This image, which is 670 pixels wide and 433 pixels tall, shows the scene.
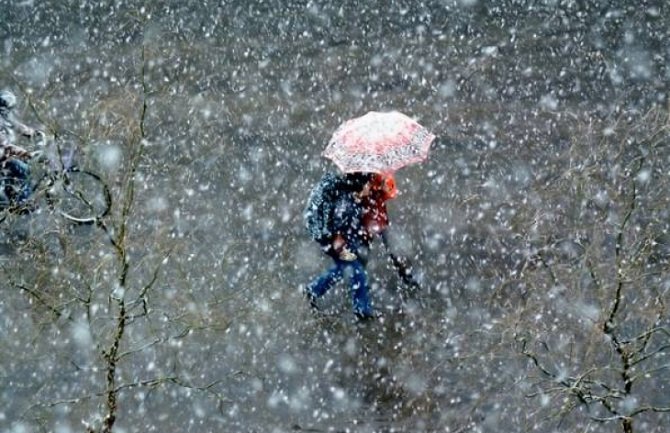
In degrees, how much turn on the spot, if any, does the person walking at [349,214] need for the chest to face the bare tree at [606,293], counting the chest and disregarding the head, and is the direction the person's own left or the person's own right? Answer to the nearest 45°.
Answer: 0° — they already face it

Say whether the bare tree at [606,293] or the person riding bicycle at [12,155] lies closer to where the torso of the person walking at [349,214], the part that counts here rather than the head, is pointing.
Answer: the bare tree

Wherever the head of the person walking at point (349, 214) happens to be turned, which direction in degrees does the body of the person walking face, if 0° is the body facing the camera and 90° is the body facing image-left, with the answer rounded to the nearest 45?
approximately 270°

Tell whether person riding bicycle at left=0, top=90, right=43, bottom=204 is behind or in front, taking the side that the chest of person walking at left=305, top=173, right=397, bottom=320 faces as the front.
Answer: behind
